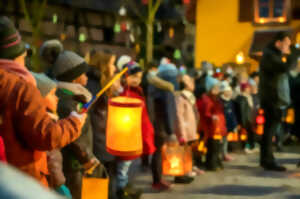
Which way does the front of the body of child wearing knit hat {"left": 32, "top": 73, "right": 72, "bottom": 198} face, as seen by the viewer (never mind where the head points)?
to the viewer's right

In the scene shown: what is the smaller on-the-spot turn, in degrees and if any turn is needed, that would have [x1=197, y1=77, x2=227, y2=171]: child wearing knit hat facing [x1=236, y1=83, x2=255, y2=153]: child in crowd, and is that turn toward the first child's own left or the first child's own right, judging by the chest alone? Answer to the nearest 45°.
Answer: approximately 135° to the first child's own left

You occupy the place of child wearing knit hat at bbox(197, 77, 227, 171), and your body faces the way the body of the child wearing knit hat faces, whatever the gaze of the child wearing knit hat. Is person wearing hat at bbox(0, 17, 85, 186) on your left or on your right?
on your right

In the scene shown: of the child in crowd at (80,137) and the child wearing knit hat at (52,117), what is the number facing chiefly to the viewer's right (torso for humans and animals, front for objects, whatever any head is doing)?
2

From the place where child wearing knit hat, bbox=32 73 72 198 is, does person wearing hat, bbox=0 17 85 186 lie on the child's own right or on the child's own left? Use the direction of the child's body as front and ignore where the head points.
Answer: on the child's own right

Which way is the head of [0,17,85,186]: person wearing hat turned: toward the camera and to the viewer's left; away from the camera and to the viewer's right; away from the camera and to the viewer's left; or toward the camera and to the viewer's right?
away from the camera and to the viewer's right

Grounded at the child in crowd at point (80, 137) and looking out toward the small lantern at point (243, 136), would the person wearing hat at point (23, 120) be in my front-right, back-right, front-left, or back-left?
back-right

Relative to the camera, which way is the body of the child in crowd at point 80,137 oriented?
to the viewer's right

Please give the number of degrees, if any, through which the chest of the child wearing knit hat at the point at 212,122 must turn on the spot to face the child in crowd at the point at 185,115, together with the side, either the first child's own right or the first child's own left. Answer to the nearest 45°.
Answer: approximately 90° to the first child's own right

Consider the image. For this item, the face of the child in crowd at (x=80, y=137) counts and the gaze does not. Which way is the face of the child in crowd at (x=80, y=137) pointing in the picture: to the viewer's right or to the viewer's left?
to the viewer's right
